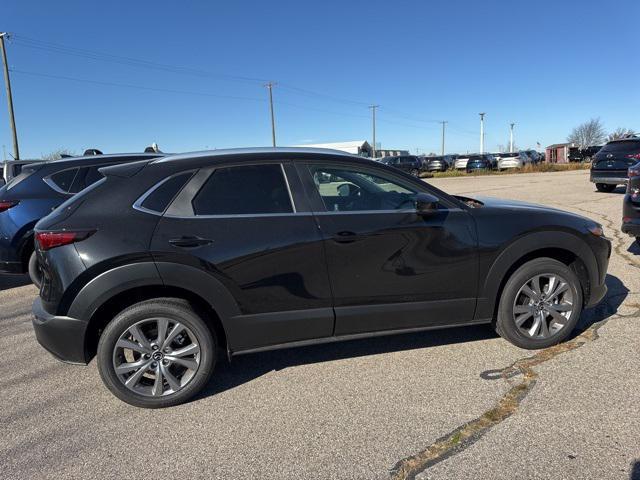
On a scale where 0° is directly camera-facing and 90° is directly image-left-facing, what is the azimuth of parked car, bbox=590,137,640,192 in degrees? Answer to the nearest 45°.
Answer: approximately 225°

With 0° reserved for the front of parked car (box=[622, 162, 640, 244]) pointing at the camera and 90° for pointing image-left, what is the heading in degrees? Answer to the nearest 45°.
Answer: approximately 225°

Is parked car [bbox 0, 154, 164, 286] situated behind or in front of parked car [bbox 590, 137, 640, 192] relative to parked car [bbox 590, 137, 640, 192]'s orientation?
behind

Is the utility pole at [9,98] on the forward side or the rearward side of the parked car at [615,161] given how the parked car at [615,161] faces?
on the rearward side

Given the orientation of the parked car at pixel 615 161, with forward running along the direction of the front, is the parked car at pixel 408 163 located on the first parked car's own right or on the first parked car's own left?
on the first parked car's own left

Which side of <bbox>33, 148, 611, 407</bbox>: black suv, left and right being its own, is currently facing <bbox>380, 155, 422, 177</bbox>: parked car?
left

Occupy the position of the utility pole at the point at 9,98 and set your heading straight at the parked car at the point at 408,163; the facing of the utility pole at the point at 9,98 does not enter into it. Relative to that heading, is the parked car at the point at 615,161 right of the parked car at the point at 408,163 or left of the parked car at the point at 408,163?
right

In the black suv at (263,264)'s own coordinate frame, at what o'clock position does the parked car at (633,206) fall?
The parked car is roughly at 11 o'clock from the black suv.

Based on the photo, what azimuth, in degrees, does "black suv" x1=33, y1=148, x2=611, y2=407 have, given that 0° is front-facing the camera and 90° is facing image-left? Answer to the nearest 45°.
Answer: approximately 270°
